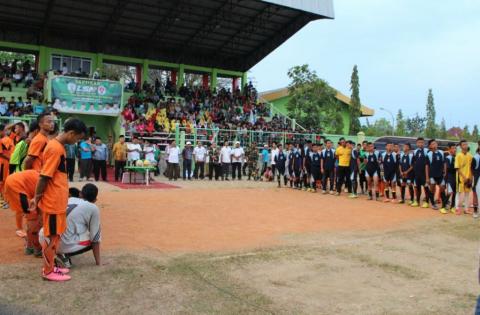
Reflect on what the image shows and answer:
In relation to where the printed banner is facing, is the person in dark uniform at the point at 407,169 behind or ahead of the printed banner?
ahead

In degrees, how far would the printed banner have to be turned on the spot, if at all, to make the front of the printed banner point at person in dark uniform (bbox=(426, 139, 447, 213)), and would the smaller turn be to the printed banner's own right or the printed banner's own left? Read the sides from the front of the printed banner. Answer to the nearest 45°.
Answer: approximately 45° to the printed banner's own left

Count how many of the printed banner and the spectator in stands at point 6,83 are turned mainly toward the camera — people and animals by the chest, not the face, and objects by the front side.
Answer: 2

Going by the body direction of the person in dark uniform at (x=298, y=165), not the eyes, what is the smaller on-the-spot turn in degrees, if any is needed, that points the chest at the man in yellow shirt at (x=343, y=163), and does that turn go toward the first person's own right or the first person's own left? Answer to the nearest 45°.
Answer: approximately 90° to the first person's own left

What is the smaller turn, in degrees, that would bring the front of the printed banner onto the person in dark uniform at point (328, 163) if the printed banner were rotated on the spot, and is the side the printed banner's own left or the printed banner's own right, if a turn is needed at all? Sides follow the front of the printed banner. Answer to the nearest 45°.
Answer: approximately 45° to the printed banner's own left

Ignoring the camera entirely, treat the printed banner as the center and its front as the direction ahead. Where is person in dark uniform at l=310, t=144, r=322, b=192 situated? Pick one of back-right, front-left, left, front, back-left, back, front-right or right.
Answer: front-left

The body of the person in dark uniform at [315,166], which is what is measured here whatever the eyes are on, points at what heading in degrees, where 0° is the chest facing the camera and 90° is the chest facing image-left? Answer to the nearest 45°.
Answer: approximately 45°

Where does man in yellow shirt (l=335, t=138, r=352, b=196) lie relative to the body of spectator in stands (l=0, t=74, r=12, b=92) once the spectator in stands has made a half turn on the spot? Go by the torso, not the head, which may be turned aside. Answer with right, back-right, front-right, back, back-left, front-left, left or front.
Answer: back-right
